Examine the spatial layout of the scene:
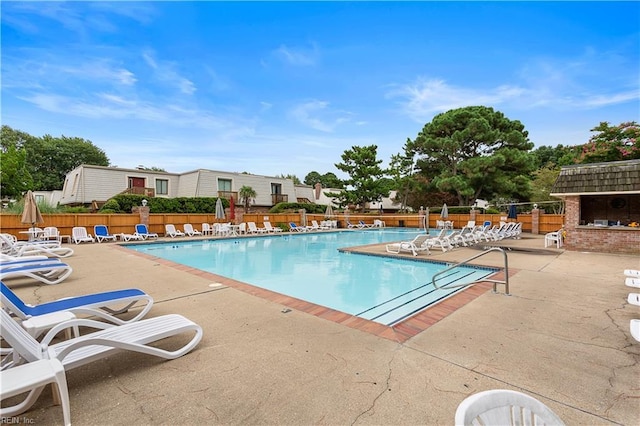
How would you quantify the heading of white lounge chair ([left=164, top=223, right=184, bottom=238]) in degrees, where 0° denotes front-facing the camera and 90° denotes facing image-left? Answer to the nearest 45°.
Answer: approximately 315°

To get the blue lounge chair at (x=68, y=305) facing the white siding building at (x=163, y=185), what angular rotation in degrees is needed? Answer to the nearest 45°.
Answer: approximately 90° to its left

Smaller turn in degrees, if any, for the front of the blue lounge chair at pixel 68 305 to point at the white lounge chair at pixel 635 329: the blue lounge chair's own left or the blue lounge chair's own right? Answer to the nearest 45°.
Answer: approximately 45° to the blue lounge chair's own right

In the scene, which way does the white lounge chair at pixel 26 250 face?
to the viewer's right

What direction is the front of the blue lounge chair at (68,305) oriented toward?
to the viewer's right

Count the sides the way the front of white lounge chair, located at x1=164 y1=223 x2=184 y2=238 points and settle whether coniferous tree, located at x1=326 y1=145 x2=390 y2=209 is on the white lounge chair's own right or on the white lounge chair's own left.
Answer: on the white lounge chair's own left

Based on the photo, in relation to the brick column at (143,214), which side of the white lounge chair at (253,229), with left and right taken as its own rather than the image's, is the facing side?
right

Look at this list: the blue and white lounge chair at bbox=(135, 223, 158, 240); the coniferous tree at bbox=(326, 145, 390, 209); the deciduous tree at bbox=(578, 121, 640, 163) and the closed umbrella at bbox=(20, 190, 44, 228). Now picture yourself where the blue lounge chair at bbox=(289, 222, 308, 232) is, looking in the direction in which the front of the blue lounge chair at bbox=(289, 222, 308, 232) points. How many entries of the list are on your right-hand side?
2
